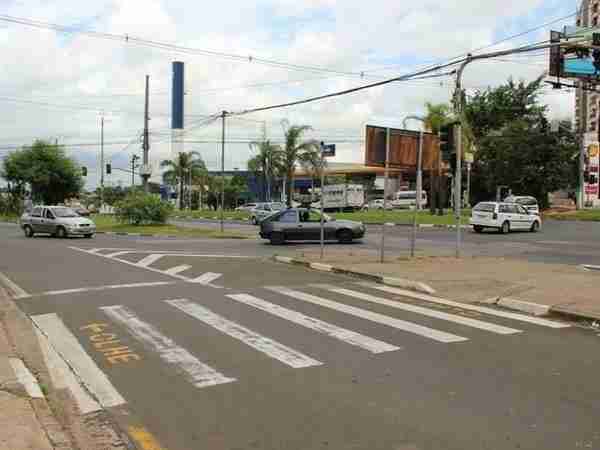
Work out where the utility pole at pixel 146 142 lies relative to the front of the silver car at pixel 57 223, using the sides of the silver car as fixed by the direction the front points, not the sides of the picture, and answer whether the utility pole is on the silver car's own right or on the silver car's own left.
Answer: on the silver car's own left

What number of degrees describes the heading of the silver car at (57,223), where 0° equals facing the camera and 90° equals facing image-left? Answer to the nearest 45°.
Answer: approximately 315°

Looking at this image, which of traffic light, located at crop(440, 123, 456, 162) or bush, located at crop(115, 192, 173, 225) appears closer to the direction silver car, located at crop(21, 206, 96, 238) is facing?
the traffic light

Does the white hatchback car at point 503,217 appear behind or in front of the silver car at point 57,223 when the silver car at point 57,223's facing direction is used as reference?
in front

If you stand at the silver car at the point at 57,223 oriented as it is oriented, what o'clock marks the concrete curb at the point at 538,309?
The concrete curb is roughly at 1 o'clock from the silver car.

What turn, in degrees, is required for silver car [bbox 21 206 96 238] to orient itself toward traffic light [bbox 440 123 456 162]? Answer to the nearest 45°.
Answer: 0° — it already faces it

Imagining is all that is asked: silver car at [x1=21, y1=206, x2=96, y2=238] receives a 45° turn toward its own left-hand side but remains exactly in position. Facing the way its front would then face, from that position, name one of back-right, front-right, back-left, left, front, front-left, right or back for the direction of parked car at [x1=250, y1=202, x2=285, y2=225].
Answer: front-left

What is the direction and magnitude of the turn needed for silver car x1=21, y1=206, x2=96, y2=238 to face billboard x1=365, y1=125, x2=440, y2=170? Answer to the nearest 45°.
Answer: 0° — it already faces it

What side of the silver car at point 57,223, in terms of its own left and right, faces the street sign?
front

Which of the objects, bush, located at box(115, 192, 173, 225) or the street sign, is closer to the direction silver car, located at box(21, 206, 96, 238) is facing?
the street sign
